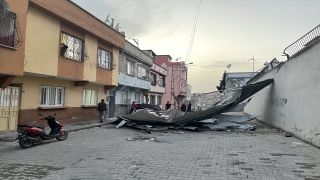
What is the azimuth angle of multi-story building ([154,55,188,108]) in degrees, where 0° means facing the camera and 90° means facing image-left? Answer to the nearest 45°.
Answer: approximately 315°

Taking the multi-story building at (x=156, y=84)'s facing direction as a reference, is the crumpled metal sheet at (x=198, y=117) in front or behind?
in front

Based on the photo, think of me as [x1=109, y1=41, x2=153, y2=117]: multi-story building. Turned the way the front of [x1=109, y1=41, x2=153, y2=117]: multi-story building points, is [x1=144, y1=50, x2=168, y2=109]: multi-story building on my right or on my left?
on my left

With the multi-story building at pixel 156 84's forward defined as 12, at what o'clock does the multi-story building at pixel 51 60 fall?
the multi-story building at pixel 51 60 is roughly at 2 o'clock from the multi-story building at pixel 156 84.

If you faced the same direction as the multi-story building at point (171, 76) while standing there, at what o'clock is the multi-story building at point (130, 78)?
the multi-story building at point (130, 78) is roughly at 2 o'clock from the multi-story building at point (171, 76).

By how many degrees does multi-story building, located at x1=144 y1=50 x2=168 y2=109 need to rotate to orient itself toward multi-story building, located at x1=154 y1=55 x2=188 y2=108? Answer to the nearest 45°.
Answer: approximately 135° to its left

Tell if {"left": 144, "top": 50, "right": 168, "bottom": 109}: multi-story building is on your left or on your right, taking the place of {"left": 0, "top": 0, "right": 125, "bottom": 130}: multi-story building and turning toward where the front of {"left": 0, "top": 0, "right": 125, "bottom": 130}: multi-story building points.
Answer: on your left

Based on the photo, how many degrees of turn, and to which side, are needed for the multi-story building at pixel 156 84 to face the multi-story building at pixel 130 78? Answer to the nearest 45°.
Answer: approximately 45° to its right

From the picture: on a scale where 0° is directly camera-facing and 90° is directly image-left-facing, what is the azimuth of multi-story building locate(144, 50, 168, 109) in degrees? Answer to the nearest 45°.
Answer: approximately 315°

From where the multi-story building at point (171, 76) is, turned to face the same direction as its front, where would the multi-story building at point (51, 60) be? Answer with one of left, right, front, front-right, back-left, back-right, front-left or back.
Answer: front-right
